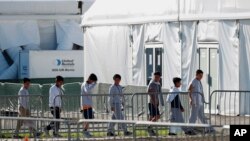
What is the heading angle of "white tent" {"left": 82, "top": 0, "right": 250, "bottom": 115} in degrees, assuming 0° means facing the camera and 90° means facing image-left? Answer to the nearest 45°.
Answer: approximately 0°

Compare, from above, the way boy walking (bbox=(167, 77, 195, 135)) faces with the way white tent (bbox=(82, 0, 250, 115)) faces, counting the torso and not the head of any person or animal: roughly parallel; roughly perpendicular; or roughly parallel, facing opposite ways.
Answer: roughly perpendicular

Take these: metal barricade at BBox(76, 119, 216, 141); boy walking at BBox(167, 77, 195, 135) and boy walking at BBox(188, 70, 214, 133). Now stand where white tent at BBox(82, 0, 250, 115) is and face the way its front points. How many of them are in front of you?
3

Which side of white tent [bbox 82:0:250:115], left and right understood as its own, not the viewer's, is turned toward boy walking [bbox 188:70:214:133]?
front

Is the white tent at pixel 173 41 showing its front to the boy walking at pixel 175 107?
yes

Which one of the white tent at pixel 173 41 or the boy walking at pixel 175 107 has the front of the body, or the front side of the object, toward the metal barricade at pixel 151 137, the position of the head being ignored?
the white tent
